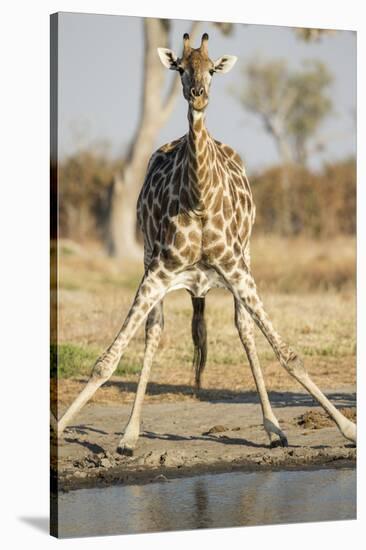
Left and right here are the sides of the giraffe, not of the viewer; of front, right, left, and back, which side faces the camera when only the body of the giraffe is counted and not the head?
front
